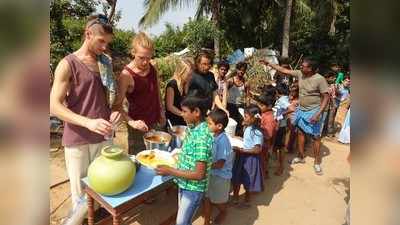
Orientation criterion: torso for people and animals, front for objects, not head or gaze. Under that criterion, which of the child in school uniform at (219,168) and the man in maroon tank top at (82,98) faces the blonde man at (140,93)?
the child in school uniform

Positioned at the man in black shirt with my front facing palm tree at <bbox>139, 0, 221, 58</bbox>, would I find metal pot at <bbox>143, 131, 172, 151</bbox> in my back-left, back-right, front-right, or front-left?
back-left

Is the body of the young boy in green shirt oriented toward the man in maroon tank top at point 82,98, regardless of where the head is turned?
yes

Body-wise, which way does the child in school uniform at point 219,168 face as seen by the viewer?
to the viewer's left

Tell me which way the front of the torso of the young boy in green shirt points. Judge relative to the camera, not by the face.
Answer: to the viewer's left

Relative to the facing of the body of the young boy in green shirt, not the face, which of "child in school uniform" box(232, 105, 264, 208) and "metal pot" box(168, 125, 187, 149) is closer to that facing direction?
the metal pot

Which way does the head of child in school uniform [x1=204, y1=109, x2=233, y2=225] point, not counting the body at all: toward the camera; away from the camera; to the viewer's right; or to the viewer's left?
to the viewer's left

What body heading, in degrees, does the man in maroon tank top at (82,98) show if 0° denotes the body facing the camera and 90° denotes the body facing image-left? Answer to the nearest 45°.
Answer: approximately 315°

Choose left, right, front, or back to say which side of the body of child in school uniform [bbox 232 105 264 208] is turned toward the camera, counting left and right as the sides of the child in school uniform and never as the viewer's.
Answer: left

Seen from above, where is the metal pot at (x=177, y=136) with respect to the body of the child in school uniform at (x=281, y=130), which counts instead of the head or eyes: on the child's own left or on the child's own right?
on the child's own left

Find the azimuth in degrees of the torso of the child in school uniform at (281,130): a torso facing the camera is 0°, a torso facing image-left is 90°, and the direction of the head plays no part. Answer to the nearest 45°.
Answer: approximately 90°
